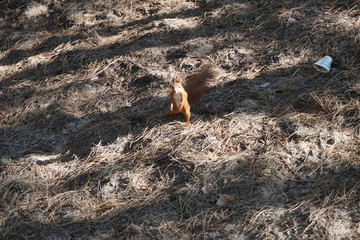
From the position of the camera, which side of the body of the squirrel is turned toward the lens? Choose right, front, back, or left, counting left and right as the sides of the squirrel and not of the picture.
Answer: front

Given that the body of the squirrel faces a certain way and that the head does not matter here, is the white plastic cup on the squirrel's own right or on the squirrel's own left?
on the squirrel's own left
